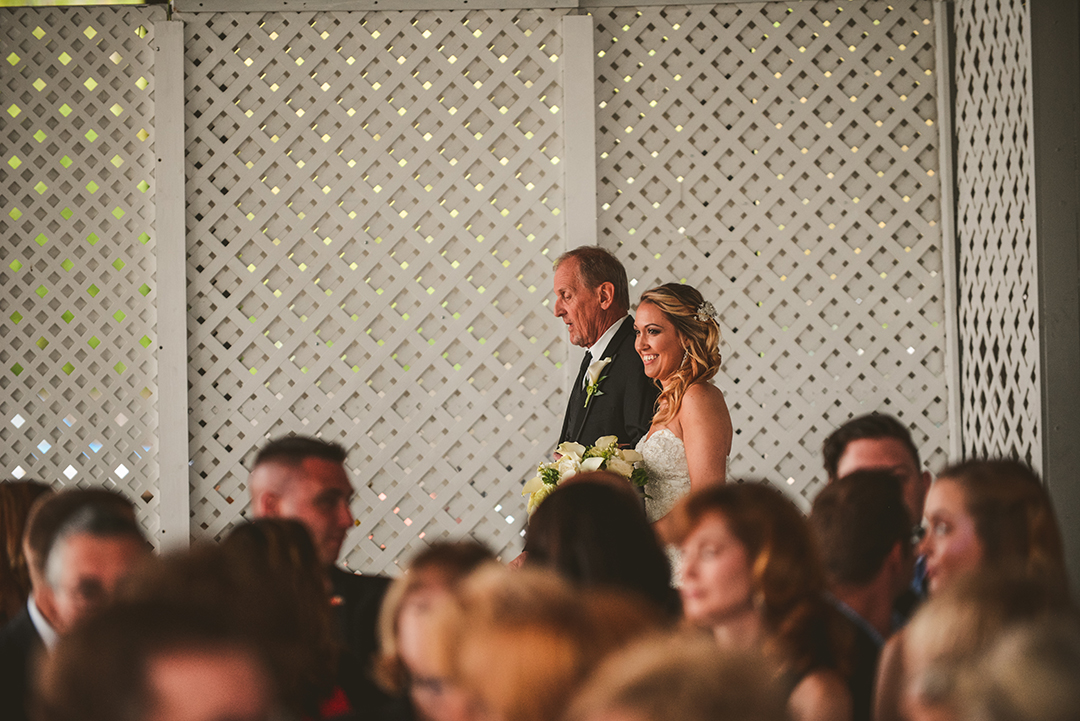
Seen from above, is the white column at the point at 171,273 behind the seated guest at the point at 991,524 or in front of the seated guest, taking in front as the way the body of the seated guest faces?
in front

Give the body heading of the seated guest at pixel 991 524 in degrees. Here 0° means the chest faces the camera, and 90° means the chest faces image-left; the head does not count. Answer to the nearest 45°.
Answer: approximately 90°

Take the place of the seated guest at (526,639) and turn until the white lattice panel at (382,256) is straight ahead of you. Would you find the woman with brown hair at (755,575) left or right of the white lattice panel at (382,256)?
right

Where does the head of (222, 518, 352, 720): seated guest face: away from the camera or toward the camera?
away from the camera

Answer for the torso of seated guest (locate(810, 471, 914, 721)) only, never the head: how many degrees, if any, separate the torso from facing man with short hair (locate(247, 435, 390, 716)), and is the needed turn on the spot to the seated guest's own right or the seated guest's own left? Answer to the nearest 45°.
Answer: approximately 135° to the seated guest's own left

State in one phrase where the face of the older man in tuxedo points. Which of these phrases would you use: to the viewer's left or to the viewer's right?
to the viewer's left
